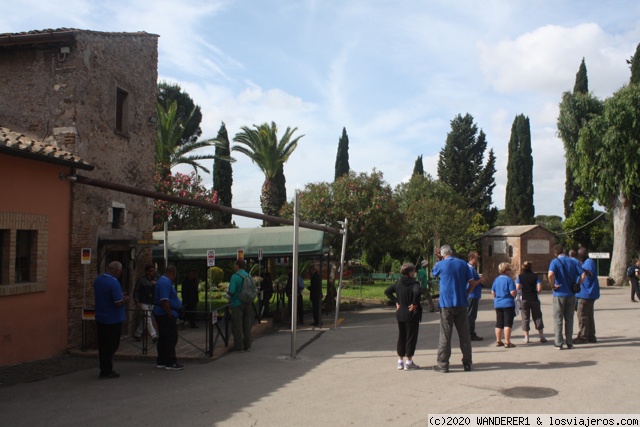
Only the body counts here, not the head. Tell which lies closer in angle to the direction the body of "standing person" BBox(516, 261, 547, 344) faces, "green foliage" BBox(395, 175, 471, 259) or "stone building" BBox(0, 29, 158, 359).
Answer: the green foliage

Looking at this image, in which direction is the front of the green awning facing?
toward the camera

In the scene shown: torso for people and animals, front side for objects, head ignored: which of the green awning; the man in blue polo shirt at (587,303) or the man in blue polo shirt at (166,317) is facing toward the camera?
the green awning

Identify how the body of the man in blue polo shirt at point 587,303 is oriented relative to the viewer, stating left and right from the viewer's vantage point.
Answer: facing to the left of the viewer

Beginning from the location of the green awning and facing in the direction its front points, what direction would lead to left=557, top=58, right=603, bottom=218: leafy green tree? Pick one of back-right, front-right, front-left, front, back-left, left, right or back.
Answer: back-left

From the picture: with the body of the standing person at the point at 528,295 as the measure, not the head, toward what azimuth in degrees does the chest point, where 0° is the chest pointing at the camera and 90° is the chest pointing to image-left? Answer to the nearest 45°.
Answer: approximately 180°

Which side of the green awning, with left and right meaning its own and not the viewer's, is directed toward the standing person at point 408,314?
front
